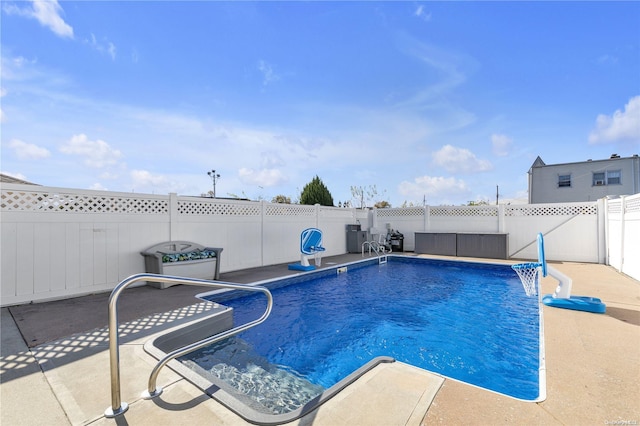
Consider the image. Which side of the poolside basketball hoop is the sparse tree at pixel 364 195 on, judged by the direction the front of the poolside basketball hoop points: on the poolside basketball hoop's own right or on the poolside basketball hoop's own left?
on the poolside basketball hoop's own right

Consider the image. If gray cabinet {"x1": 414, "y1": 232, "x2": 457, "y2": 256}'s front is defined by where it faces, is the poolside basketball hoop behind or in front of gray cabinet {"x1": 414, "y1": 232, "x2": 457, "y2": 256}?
in front

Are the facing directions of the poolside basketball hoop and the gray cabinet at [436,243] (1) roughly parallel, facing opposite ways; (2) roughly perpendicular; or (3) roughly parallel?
roughly perpendicular

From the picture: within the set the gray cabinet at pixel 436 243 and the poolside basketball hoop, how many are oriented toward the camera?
1

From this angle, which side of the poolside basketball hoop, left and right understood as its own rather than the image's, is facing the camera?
left

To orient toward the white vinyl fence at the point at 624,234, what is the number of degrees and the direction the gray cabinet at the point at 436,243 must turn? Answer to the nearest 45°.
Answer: approximately 45° to its left

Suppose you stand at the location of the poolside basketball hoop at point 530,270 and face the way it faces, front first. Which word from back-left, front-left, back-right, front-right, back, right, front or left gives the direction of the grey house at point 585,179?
right

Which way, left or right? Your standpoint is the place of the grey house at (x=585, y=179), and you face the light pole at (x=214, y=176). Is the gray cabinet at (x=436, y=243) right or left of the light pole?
left

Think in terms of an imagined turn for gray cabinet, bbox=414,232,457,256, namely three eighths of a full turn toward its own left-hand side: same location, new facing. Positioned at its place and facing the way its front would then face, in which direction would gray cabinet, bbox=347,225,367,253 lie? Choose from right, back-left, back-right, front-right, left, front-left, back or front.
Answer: back-left

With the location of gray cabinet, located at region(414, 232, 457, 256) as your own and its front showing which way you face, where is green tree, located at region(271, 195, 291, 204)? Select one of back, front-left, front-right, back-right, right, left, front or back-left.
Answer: back-right

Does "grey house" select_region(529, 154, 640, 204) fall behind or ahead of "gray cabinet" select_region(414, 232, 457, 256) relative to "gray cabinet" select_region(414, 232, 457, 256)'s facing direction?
behind

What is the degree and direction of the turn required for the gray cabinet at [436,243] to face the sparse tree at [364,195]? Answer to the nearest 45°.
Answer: approximately 135° to its right

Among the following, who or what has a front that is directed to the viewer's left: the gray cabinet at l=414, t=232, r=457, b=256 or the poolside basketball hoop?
the poolside basketball hoop

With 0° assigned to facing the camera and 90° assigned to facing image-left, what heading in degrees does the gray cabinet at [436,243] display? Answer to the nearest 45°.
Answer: approximately 0°

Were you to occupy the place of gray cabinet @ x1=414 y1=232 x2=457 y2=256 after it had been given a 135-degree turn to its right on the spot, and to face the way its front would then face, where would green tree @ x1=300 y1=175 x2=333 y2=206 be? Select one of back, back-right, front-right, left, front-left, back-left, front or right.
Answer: front

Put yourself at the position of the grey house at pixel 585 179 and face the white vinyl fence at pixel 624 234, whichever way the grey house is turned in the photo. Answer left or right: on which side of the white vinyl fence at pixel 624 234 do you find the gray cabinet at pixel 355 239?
right

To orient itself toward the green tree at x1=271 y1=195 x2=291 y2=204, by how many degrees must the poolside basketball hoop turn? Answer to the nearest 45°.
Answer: approximately 45° to its right
